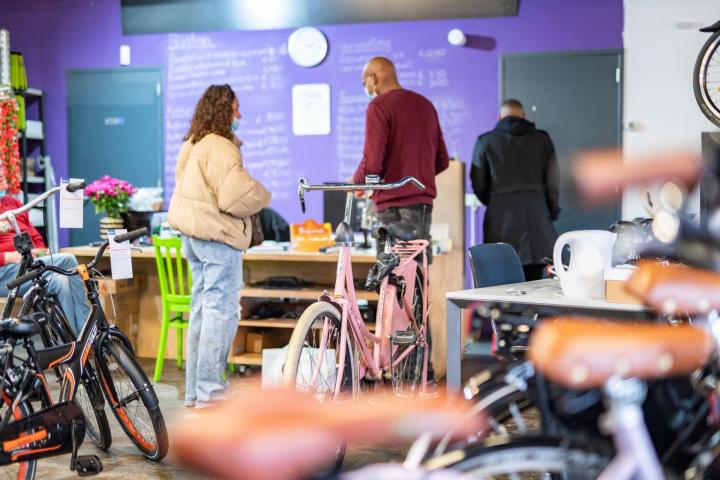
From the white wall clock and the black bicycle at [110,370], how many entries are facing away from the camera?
0

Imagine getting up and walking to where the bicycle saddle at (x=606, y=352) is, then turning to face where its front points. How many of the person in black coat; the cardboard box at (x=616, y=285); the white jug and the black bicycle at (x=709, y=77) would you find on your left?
4

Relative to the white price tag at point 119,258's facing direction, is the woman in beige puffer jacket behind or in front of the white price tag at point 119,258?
behind

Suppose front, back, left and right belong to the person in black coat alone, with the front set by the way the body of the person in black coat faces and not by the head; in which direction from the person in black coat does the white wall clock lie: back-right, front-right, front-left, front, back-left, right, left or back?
front-left

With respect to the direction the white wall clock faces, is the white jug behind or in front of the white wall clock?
in front

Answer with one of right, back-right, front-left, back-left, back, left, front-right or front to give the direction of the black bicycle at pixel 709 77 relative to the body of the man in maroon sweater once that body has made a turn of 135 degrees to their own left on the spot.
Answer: back-left

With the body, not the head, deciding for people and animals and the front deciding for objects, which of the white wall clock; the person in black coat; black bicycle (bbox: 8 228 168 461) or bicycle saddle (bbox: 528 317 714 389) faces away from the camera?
the person in black coat

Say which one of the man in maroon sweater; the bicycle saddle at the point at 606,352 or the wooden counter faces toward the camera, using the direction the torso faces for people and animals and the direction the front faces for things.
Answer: the wooden counter

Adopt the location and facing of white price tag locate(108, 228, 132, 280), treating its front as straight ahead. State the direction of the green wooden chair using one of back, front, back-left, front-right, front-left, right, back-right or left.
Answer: back

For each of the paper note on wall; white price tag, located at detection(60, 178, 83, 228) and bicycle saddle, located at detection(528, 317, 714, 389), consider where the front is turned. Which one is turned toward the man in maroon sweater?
the paper note on wall

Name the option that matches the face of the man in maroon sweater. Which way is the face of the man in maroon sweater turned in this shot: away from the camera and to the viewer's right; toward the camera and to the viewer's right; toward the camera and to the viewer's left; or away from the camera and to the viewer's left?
away from the camera and to the viewer's left

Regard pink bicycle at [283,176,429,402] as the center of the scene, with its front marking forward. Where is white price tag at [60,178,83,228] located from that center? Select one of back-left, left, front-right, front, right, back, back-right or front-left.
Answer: front-right

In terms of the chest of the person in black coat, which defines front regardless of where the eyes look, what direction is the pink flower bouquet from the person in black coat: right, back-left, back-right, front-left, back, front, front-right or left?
left

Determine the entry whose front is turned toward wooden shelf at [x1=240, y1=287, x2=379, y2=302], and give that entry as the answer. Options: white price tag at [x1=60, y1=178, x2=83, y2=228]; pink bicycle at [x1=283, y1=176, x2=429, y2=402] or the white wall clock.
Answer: the white wall clock

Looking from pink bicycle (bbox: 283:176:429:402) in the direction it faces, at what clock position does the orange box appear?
The orange box is roughly at 4 o'clock from the pink bicycle.

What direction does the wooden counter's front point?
toward the camera
